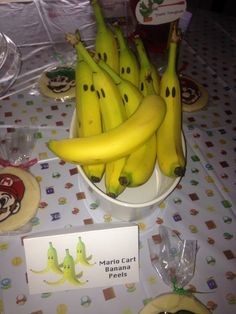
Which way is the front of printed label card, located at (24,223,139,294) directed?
toward the camera

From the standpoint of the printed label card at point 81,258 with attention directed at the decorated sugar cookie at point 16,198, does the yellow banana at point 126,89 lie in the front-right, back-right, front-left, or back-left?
front-right
